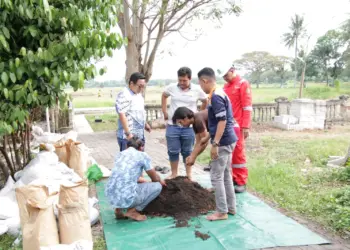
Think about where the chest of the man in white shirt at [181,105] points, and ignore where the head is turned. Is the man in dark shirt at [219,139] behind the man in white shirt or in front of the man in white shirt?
in front

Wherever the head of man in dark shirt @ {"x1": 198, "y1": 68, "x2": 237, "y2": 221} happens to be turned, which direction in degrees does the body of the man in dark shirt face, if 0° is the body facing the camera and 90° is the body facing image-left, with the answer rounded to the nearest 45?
approximately 90°

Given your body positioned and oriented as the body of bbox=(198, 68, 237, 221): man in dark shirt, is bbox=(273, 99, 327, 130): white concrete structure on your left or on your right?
on your right

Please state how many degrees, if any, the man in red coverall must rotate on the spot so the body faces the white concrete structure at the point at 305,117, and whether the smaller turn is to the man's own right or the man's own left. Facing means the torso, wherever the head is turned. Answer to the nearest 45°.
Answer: approximately 135° to the man's own right

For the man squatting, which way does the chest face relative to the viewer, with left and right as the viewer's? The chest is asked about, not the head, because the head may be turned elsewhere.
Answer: facing away from the viewer and to the right of the viewer

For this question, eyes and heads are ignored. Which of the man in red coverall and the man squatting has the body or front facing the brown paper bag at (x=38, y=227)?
the man in red coverall

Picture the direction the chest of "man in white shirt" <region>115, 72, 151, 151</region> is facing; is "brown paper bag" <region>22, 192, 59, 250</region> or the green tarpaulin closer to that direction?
the green tarpaulin

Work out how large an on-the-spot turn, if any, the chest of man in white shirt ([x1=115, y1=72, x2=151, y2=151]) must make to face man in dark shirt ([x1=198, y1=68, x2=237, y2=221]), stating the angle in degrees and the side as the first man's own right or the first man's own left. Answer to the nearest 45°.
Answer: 0° — they already face them

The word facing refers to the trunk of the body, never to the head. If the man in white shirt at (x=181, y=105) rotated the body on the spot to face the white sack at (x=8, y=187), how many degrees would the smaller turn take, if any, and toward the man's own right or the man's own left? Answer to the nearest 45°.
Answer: approximately 90° to the man's own right

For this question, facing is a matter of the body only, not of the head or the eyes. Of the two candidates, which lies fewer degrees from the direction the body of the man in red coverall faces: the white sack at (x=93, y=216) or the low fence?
the white sack
